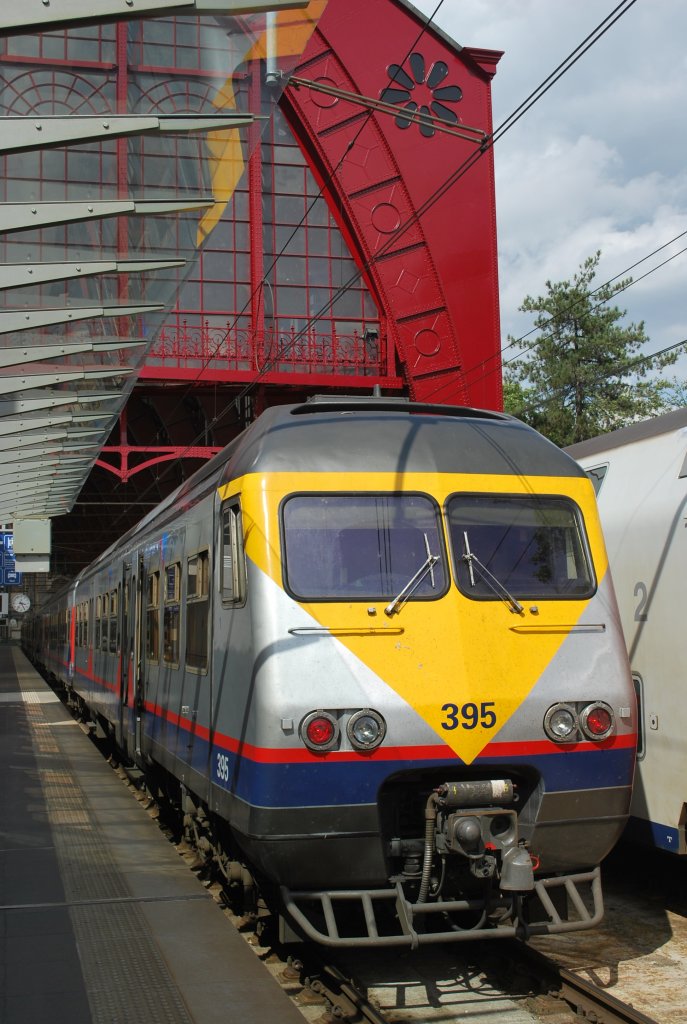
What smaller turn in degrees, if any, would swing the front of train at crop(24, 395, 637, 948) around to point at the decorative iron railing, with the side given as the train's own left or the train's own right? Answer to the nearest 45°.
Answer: approximately 135° to the train's own left

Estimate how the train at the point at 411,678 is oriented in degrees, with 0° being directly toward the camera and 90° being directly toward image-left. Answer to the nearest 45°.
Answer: approximately 315°

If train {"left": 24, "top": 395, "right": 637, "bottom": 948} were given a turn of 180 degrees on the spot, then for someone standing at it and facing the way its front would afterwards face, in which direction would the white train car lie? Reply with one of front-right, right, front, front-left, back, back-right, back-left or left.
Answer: right

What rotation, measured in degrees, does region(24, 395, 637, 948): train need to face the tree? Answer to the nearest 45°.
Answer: approximately 135° to its left

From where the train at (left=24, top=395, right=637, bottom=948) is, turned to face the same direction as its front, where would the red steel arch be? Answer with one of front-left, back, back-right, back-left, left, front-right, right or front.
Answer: back-left
